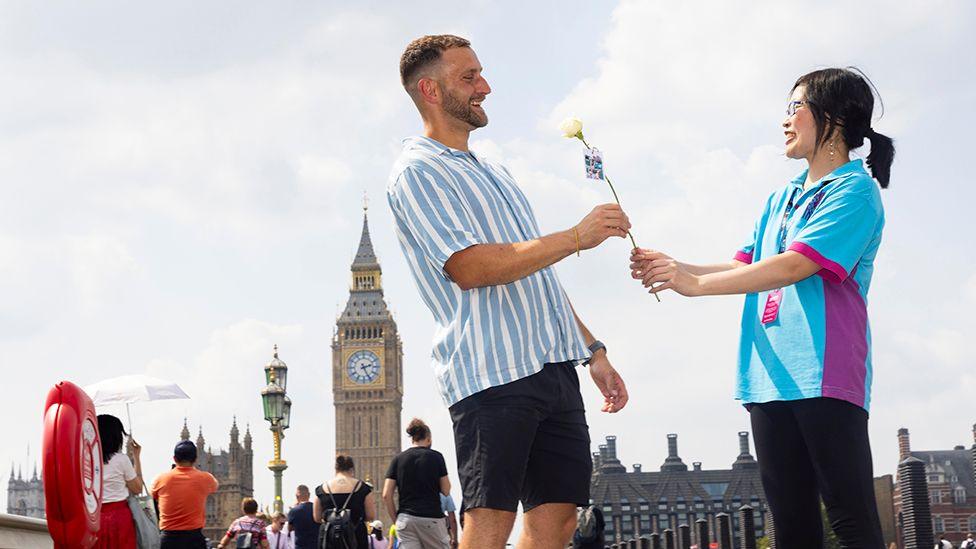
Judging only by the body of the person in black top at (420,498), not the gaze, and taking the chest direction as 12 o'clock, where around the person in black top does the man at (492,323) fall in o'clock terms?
The man is roughly at 6 o'clock from the person in black top.

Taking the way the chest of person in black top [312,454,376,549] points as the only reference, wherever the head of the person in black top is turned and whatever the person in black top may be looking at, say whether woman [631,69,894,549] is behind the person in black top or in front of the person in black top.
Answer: behind

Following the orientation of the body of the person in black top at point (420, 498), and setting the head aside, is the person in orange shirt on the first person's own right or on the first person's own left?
on the first person's own left

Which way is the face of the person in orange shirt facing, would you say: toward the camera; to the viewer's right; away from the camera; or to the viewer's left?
away from the camera

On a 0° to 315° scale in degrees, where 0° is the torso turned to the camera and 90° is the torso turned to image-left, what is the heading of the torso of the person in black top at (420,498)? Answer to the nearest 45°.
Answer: approximately 180°

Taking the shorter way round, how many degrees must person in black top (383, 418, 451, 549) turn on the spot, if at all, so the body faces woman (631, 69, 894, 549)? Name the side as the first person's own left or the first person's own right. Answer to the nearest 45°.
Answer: approximately 180°

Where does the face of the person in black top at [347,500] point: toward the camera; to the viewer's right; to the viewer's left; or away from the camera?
away from the camera

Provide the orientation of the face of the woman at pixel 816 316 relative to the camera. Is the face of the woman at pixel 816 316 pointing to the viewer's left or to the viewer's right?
to the viewer's left

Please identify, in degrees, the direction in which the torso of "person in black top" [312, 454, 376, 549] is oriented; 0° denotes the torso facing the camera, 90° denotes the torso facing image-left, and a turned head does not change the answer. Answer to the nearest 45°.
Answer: approximately 180°
